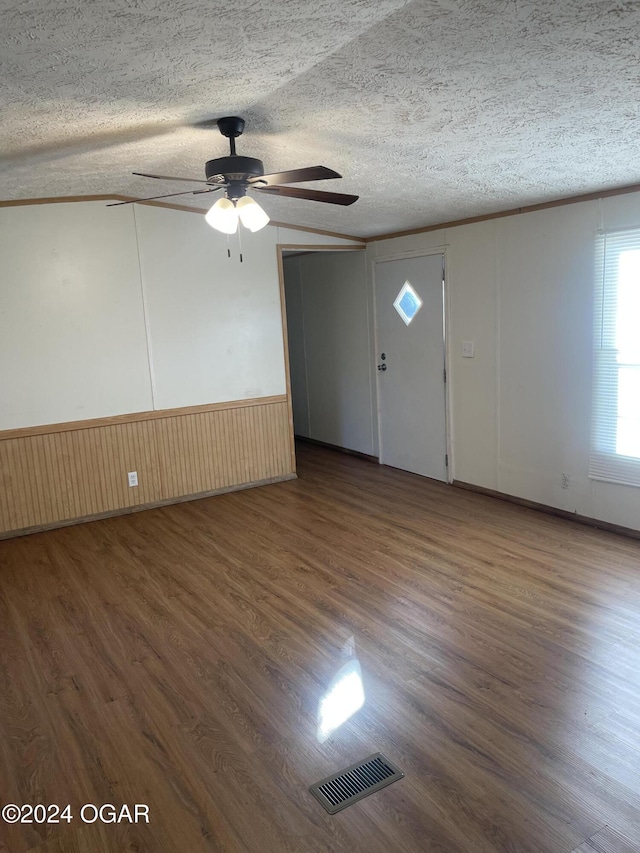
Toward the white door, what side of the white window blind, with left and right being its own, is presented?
right

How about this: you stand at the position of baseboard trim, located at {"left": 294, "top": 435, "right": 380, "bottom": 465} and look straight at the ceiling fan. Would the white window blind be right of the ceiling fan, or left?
left

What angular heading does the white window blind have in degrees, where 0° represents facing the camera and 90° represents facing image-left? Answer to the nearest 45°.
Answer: approximately 45°

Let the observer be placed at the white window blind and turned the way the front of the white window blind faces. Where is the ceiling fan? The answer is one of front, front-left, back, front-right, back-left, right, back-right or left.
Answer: front

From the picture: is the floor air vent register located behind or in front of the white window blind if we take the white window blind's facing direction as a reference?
in front

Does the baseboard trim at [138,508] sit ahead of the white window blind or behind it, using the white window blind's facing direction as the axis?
ahead

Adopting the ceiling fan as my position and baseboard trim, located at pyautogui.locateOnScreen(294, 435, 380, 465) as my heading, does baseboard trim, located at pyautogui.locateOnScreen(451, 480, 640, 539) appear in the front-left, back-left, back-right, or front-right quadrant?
front-right

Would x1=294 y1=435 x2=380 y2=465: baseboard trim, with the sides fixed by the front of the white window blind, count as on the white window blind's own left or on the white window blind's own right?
on the white window blind's own right

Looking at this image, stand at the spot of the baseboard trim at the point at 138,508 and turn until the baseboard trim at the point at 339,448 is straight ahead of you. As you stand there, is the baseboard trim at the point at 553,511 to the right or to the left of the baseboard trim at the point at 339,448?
right
